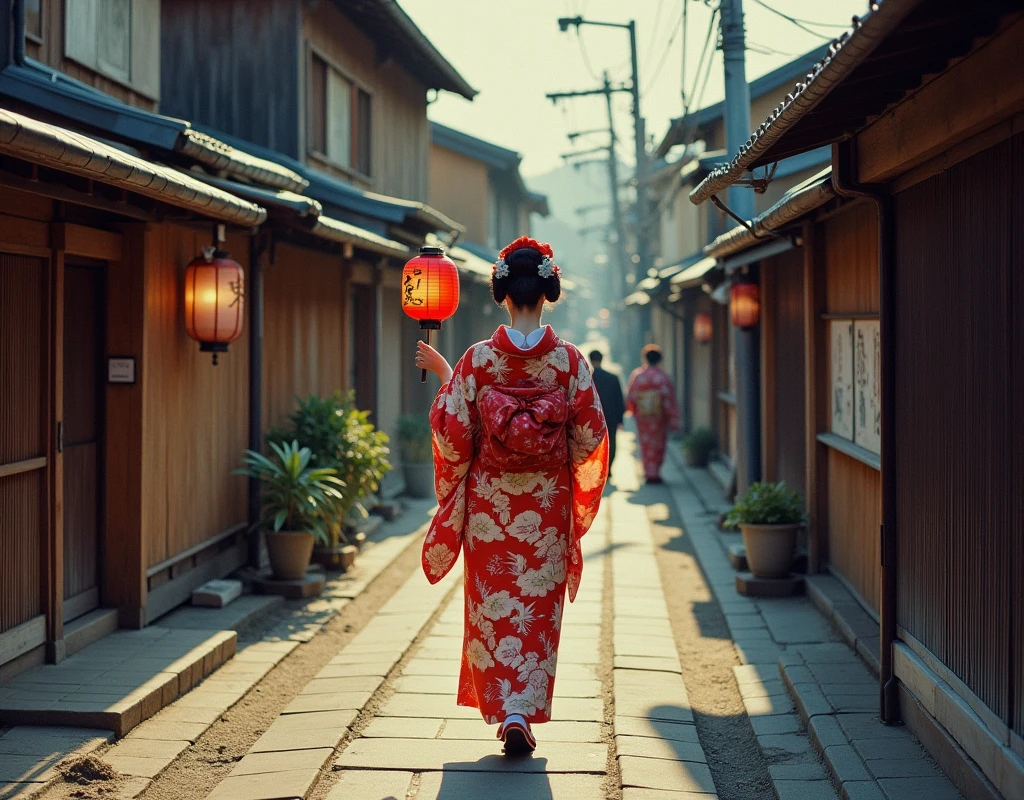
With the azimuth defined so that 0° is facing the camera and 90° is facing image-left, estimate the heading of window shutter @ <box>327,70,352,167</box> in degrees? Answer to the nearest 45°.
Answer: approximately 315°

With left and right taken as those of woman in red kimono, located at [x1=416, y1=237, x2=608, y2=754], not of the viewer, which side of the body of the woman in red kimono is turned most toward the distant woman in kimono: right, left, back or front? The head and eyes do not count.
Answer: front

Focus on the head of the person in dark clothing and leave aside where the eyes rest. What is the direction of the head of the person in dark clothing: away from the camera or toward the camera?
away from the camera

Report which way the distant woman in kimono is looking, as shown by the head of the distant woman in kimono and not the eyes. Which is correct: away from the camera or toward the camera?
away from the camera

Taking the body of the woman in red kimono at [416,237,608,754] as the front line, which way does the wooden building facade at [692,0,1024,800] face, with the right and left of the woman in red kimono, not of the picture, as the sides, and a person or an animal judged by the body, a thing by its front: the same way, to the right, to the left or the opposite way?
to the left

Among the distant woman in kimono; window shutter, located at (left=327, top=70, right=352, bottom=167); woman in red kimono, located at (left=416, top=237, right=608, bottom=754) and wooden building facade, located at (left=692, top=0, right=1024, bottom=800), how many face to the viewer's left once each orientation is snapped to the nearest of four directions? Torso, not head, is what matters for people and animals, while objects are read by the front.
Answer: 1

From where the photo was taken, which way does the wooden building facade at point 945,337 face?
to the viewer's left

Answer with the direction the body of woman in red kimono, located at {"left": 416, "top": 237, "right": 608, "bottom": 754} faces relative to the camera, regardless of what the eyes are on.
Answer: away from the camera

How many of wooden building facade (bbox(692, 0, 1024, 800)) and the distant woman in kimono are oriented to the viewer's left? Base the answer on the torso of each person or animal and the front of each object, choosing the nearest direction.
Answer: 1

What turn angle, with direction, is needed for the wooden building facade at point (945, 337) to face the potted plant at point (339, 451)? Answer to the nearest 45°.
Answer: approximately 45° to its right

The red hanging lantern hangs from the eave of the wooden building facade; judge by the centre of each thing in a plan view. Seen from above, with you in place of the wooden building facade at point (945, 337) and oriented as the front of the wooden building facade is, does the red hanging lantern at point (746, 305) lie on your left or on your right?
on your right

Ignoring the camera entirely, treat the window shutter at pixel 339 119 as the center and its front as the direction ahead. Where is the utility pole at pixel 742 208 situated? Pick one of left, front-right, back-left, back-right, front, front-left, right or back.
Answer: front

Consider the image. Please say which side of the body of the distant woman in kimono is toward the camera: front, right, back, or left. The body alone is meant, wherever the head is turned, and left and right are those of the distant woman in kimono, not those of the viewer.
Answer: back

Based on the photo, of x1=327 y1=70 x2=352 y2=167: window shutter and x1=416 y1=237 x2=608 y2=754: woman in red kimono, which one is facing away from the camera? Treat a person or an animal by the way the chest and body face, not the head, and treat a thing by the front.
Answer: the woman in red kimono

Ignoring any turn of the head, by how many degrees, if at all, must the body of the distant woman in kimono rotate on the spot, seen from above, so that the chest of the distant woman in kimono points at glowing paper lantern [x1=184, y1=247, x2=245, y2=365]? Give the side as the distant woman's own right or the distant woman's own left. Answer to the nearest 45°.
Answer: approximately 180°
